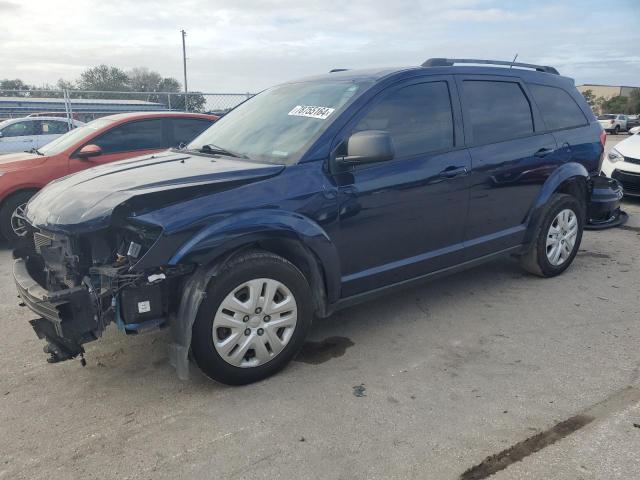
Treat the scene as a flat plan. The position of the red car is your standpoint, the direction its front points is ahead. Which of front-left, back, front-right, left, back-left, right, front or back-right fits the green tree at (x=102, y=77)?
back-right

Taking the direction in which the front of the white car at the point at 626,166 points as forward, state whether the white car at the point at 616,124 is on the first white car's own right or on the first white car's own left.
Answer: on the first white car's own right

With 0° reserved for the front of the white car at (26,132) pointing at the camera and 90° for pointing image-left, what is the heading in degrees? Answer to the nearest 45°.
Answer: approximately 90°

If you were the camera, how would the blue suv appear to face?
facing the viewer and to the left of the viewer

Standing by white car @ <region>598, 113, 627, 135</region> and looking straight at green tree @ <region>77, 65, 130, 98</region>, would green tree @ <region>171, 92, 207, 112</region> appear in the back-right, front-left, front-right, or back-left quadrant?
front-left

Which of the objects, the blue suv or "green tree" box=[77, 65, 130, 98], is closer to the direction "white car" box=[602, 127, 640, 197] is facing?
the blue suv

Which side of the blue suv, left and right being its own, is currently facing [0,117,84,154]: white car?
right

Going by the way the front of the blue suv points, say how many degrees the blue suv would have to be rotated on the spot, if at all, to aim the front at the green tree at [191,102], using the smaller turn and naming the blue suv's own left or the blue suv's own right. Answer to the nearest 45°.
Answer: approximately 135° to the blue suv's own right

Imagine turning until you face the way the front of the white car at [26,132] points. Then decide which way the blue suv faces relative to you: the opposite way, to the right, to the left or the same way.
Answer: the same way

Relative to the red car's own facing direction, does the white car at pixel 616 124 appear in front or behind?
behind

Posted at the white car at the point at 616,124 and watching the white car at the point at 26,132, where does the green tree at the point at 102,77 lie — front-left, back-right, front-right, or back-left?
front-right

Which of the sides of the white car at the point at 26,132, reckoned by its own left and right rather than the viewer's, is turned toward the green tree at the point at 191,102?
right

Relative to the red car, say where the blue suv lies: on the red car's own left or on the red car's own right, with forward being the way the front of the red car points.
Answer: on the red car's own left
